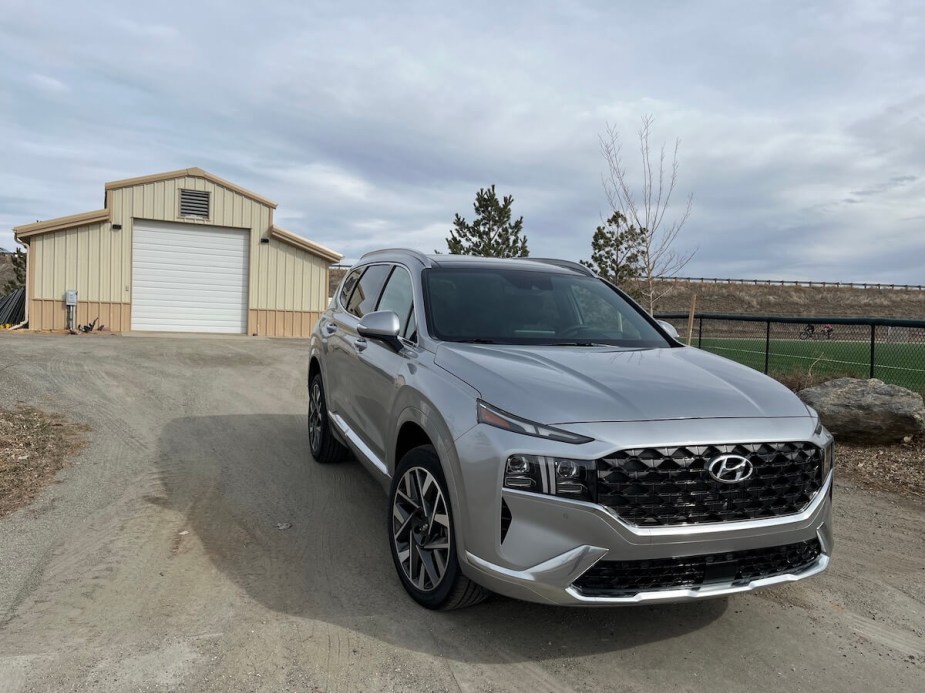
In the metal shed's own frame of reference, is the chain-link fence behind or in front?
in front

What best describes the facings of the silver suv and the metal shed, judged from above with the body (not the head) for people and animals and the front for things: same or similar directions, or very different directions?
same or similar directions

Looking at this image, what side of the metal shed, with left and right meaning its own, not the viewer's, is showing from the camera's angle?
front

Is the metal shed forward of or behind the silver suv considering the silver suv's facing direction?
behind

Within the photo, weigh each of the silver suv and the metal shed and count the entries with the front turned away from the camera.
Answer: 0

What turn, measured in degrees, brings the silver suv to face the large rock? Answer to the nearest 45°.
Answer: approximately 90° to its left

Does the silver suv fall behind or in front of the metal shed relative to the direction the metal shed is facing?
in front

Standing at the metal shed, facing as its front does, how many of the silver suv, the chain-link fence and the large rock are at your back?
0

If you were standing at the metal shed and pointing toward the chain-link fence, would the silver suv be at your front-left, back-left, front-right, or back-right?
front-right
